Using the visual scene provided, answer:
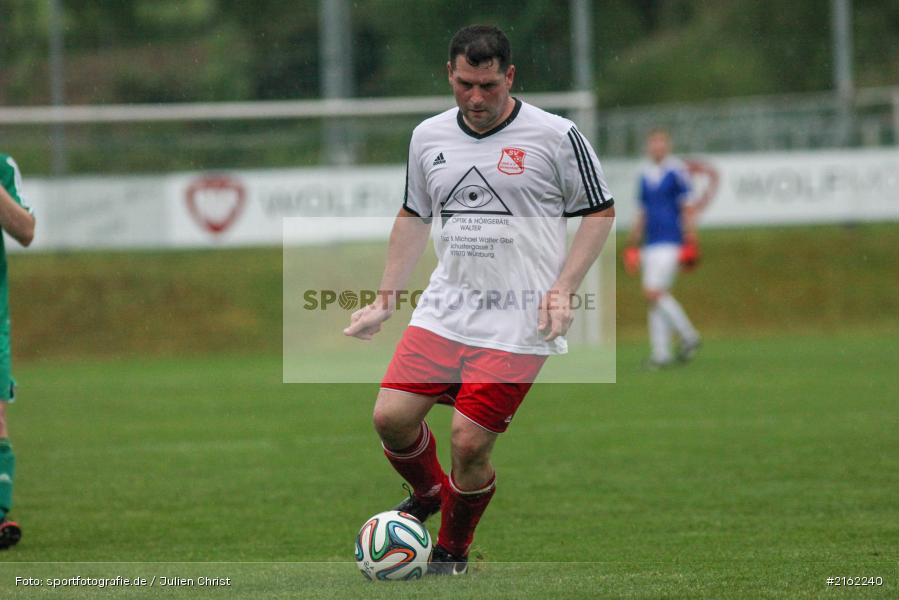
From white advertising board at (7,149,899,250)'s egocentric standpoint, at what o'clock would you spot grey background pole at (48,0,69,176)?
The grey background pole is roughly at 3 o'clock from the white advertising board.

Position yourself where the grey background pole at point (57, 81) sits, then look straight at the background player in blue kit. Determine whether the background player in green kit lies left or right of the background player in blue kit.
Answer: right

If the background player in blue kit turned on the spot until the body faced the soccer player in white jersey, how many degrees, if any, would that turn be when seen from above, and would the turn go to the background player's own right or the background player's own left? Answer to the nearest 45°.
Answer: approximately 45° to the background player's own left

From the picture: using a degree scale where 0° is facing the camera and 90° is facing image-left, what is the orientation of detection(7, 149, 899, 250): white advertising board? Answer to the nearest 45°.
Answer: approximately 0°

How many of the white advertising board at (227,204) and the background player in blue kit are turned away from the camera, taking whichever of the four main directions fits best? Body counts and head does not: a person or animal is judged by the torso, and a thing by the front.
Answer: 0

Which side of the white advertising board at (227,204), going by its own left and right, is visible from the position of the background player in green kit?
front
